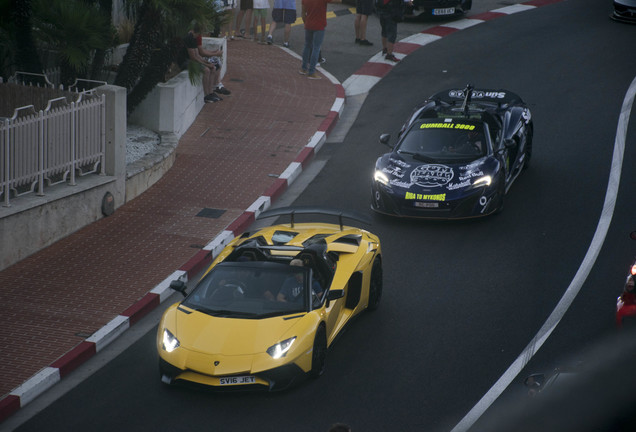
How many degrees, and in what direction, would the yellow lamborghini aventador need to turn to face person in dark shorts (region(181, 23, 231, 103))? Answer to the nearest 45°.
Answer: approximately 135° to its right

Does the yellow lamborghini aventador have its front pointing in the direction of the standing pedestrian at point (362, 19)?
no

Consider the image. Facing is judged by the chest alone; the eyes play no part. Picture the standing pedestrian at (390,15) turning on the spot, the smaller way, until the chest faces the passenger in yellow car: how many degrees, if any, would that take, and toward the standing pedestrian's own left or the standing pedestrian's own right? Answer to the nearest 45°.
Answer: approximately 45° to the standing pedestrian's own right

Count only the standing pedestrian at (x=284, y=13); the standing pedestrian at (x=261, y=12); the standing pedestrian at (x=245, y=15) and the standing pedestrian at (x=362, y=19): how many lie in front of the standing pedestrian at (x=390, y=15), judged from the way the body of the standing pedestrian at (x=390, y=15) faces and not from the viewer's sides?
0

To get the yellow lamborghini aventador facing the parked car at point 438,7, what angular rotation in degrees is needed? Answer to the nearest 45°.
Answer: approximately 135° to its right

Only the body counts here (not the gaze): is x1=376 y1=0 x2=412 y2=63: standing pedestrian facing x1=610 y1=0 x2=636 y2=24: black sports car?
no

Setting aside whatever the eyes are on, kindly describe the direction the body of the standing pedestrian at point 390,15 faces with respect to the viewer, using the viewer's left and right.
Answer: facing the viewer and to the right of the viewer

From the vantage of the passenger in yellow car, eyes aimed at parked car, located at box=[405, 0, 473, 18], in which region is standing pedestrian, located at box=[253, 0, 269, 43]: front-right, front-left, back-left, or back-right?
front-left

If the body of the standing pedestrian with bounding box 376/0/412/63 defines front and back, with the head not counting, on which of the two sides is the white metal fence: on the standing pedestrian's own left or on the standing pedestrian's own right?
on the standing pedestrian's own right

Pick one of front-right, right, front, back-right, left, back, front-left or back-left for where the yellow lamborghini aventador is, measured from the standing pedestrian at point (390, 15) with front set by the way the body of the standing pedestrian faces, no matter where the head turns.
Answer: front-right

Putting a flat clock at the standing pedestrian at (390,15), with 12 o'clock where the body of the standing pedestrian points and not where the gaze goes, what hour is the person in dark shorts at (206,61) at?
The person in dark shorts is roughly at 3 o'clock from the standing pedestrian.

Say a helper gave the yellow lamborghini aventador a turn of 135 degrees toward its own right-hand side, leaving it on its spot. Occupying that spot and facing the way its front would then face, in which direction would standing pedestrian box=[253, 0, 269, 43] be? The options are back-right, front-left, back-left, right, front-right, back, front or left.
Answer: front

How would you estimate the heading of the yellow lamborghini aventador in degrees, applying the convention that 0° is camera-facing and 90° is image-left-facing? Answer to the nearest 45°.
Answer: approximately 45°

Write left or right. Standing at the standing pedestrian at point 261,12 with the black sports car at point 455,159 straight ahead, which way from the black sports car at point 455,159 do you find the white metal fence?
right

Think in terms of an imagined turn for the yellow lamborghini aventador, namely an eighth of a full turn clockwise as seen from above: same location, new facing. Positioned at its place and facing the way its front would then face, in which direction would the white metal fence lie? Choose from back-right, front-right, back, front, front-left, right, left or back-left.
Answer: front-right

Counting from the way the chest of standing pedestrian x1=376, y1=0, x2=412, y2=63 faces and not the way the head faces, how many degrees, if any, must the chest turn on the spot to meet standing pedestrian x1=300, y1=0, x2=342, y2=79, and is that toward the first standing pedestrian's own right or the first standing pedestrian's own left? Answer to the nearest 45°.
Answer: approximately 90° to the first standing pedestrian's own right

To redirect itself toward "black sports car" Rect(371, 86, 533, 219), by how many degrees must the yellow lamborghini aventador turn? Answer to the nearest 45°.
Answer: approximately 180°

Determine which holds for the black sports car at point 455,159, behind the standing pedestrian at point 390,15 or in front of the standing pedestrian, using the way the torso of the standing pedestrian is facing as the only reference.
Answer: in front

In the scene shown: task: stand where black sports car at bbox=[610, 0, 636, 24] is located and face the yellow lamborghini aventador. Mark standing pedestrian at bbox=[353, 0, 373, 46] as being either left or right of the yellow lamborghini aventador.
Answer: right

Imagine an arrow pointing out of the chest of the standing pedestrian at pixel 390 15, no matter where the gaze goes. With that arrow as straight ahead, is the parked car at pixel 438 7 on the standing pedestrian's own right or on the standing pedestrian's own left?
on the standing pedestrian's own left

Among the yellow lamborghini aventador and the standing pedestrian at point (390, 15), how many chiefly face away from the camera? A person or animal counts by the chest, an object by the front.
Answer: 0
